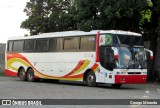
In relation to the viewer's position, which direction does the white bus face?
facing the viewer and to the right of the viewer

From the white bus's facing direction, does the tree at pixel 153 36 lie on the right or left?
on its left

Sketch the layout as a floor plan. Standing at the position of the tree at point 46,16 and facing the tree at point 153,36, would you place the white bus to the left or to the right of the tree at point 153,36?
right

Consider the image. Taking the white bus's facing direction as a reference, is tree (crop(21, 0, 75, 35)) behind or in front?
behind
